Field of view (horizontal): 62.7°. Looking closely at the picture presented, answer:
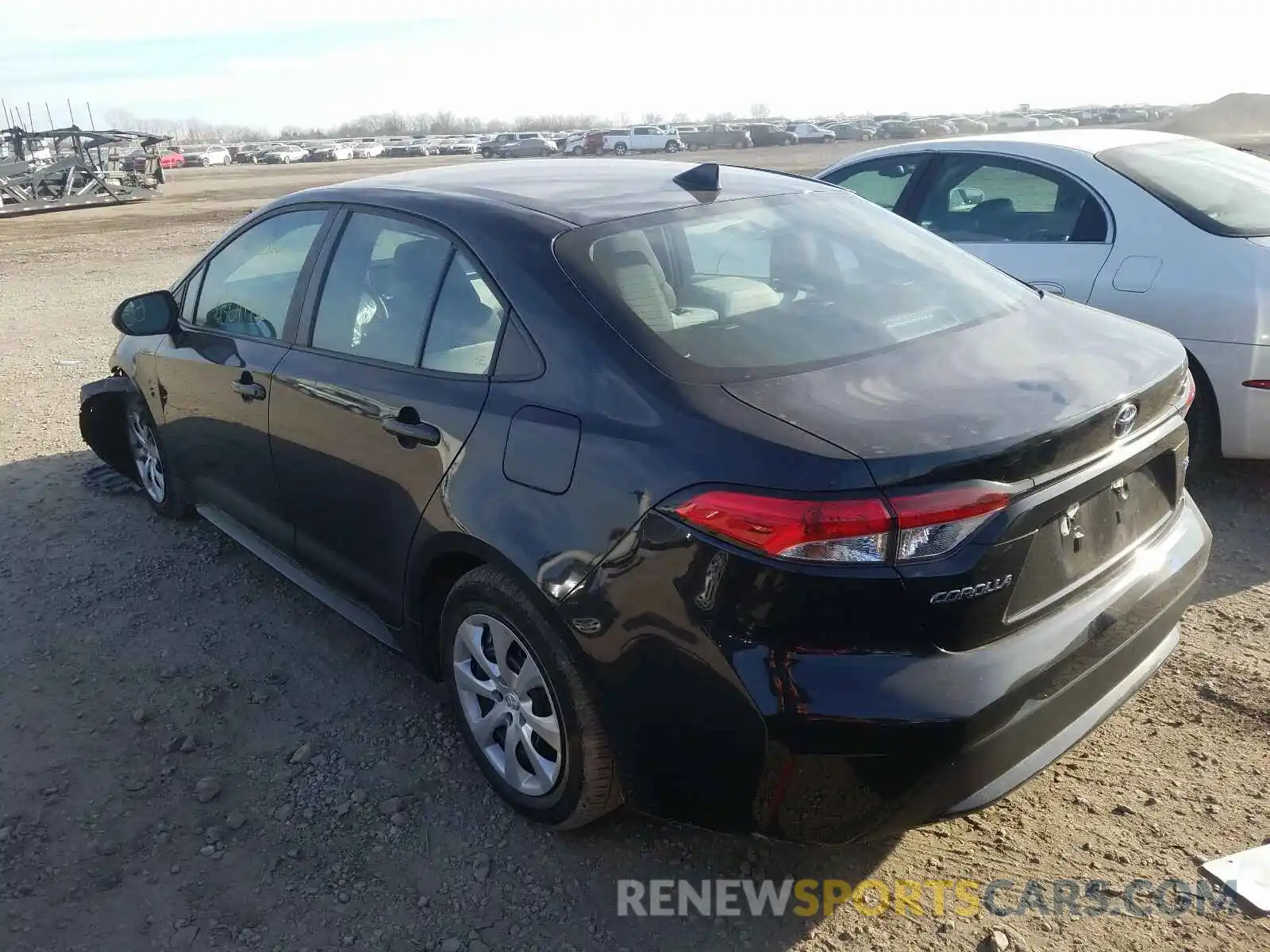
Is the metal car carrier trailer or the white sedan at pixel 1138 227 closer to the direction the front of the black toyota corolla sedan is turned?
the metal car carrier trailer

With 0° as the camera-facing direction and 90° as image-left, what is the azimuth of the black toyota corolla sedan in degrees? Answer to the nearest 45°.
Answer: approximately 135°

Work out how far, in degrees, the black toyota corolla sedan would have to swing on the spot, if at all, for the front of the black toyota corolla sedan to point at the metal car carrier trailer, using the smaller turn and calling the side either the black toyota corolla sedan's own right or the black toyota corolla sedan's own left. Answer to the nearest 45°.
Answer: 0° — it already faces it

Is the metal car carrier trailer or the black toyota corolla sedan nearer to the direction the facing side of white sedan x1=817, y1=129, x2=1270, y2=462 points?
the metal car carrier trailer

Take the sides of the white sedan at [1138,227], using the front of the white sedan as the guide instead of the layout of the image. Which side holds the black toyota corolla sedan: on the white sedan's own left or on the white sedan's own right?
on the white sedan's own left

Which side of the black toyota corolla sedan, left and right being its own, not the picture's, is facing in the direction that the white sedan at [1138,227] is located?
right

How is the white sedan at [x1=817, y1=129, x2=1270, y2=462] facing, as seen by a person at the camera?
facing away from the viewer and to the left of the viewer
